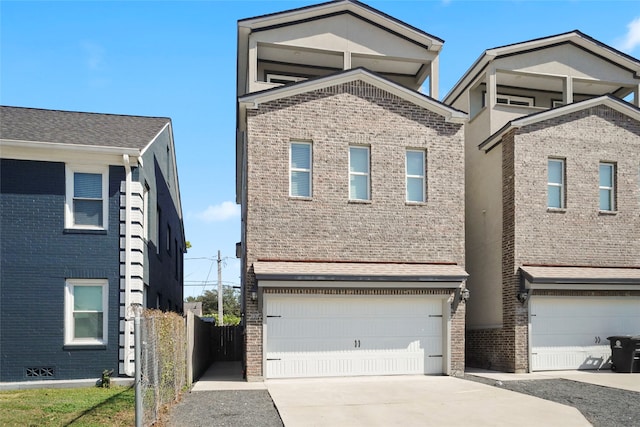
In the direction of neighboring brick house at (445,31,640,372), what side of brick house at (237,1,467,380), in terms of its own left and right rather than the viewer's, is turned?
left

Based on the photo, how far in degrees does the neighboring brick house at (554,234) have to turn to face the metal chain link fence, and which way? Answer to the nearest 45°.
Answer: approximately 45° to its right

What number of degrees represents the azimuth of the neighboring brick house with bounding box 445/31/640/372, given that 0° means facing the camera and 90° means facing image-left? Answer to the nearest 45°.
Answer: approximately 0°

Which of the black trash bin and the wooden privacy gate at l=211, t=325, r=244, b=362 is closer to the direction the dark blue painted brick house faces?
the black trash bin

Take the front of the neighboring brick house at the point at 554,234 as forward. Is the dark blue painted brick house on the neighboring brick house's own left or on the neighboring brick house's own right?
on the neighboring brick house's own right

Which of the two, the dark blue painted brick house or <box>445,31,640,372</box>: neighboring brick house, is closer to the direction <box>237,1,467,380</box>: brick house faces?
the dark blue painted brick house

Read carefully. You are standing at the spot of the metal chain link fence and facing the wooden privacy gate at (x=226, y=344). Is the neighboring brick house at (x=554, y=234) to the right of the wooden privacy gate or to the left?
right
